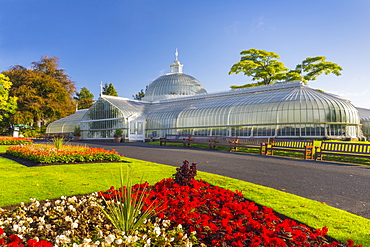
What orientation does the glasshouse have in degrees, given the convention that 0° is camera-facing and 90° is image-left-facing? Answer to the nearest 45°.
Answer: approximately 45°

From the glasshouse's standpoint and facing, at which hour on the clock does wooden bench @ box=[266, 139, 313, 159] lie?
The wooden bench is roughly at 10 o'clock from the glasshouse.

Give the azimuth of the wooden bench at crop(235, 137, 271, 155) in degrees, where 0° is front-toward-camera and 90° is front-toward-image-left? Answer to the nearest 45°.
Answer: approximately 45°

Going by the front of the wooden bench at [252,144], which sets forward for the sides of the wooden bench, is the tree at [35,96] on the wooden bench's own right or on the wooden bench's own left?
on the wooden bench's own right

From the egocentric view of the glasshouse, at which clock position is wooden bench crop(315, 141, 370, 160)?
The wooden bench is roughly at 10 o'clock from the glasshouse.

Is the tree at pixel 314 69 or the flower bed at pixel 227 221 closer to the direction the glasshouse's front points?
the flower bed

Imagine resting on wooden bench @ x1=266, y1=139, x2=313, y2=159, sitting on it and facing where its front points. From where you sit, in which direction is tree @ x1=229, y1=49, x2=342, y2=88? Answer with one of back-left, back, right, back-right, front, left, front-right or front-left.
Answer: back-right

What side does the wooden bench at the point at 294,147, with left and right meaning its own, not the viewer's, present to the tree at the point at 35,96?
right

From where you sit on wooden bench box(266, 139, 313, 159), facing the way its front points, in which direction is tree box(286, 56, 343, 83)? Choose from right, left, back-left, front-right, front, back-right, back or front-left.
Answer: back-right
